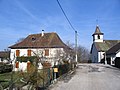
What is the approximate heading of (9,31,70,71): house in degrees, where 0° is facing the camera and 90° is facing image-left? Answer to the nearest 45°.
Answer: approximately 0°
